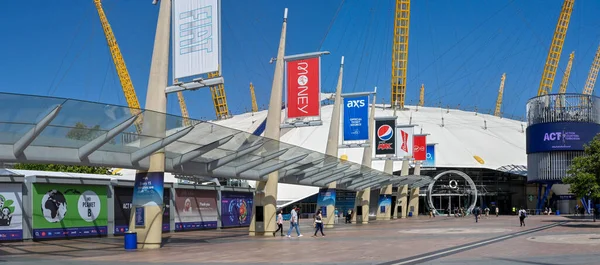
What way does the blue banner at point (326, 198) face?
toward the camera

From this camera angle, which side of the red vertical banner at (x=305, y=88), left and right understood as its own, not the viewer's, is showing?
front

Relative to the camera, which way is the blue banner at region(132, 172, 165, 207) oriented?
toward the camera

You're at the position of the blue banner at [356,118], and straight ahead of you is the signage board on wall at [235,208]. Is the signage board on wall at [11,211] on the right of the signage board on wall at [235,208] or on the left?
left

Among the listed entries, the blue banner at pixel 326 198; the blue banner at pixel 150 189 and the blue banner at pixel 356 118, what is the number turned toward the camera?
3

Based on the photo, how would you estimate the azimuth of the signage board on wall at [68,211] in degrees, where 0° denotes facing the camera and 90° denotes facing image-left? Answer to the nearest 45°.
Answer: approximately 315°

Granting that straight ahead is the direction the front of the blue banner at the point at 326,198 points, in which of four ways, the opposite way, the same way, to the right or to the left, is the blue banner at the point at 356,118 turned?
the same way

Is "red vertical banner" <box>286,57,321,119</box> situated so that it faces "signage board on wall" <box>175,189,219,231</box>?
no

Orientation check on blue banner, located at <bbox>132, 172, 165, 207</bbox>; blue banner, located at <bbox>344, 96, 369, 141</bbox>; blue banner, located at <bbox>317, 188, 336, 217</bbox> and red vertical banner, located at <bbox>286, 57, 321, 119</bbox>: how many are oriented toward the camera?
4

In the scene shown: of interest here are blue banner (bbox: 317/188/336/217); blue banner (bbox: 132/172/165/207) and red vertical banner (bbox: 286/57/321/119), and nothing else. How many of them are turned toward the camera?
3

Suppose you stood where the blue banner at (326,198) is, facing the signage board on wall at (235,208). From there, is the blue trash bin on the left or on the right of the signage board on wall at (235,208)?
left

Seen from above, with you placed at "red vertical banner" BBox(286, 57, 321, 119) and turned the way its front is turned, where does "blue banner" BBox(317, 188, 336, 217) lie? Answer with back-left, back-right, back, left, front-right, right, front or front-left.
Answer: back

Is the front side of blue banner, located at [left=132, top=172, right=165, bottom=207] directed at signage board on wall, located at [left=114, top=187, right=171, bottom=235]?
no

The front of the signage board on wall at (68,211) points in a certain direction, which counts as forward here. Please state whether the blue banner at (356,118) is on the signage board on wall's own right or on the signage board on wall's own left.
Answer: on the signage board on wall's own left

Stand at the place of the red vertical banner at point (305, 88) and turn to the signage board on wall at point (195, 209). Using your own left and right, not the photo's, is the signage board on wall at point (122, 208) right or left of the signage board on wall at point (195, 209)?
left
